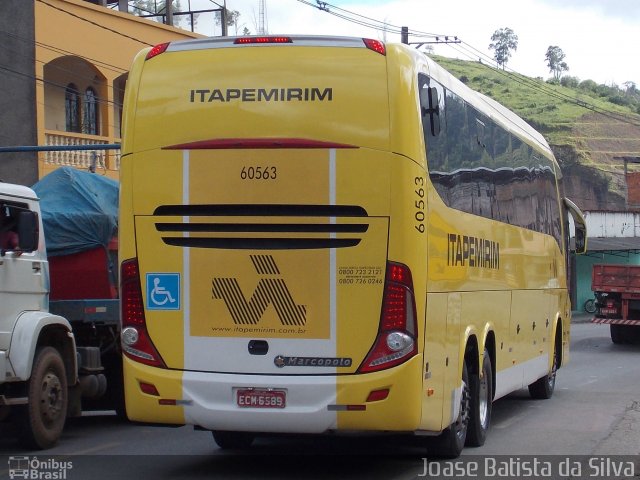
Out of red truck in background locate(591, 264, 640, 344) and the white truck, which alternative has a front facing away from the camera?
the red truck in background

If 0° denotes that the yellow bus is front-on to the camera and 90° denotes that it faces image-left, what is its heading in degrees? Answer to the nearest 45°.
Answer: approximately 180°

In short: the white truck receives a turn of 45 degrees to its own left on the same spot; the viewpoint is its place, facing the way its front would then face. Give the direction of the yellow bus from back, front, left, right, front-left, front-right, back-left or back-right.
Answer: front-left

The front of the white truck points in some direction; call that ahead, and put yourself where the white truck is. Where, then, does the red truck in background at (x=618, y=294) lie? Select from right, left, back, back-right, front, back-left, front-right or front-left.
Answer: back

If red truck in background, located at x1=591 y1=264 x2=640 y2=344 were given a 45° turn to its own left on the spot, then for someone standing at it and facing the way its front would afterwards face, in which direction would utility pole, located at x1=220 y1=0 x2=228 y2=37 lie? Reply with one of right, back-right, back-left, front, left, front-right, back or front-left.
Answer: front-left

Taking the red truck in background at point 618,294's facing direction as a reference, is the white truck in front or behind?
behind

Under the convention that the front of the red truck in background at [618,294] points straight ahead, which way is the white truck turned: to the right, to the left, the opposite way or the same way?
the opposite way

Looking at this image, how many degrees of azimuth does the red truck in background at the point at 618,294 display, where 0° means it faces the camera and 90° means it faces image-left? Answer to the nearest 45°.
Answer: approximately 180°

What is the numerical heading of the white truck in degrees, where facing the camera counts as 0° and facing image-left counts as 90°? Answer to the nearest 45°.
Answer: approximately 45°

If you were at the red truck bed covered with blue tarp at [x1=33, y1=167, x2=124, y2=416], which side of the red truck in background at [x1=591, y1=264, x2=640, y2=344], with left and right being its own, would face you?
back

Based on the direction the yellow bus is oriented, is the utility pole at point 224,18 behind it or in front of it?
in front
